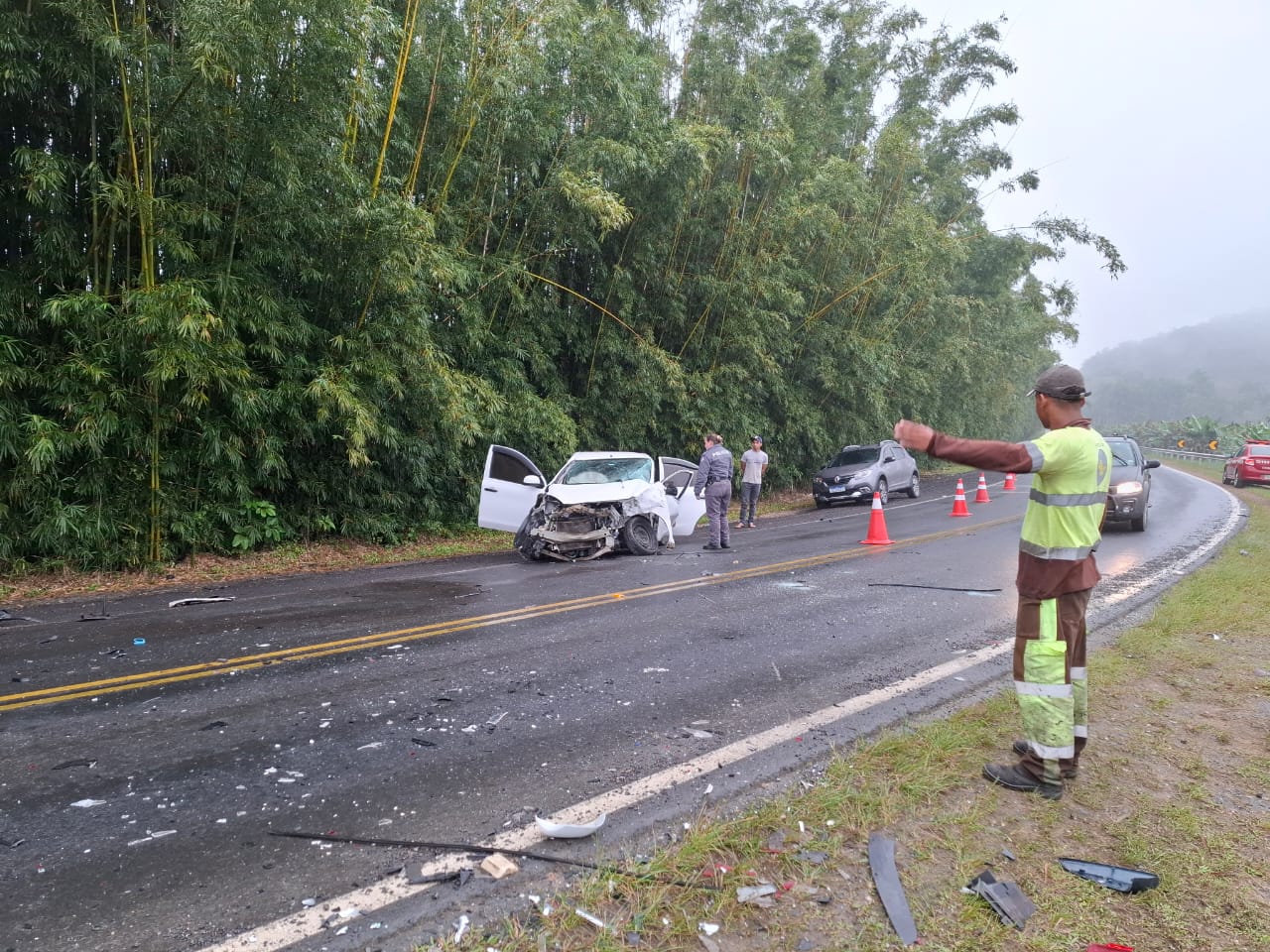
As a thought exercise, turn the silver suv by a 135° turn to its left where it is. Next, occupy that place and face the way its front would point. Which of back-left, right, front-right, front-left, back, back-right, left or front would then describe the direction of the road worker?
right

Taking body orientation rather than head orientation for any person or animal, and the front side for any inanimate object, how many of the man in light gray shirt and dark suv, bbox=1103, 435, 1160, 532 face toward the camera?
2

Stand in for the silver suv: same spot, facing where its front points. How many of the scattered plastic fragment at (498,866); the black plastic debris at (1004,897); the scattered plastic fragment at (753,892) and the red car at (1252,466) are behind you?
1

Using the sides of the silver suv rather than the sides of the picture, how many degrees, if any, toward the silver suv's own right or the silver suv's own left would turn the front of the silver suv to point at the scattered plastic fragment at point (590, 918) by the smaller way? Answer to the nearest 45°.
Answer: approximately 45° to the silver suv's own left

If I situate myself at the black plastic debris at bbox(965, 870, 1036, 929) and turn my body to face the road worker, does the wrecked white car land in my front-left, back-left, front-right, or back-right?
front-left

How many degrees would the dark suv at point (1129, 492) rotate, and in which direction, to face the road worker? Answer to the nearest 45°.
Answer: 0° — it already faces them

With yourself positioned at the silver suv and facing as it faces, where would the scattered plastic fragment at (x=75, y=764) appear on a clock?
The scattered plastic fragment is roughly at 11 o'clock from the silver suv.

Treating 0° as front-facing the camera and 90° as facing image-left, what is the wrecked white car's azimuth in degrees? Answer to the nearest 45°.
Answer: approximately 45°

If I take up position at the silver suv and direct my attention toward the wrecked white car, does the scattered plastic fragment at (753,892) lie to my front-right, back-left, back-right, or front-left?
front-left

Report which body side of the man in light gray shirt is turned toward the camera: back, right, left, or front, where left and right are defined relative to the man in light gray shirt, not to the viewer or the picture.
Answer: front

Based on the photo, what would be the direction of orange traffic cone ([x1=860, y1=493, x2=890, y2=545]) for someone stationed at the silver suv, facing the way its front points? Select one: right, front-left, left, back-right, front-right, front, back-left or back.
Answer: front-left

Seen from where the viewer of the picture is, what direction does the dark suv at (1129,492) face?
facing the viewer

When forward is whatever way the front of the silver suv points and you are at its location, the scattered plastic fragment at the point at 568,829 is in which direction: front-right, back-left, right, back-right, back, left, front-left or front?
front-left

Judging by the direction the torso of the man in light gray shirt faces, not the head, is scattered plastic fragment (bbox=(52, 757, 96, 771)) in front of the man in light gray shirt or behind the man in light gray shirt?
in front

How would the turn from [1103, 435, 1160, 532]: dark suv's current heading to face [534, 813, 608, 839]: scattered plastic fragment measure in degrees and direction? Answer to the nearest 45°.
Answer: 0° — it already faces it

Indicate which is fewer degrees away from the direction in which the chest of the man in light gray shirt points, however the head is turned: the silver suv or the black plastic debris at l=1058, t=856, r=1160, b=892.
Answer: the black plastic debris
